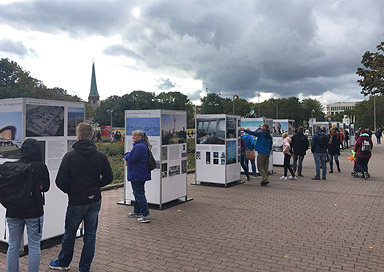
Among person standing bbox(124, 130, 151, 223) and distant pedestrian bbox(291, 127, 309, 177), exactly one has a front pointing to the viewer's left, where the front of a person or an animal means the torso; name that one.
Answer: the person standing

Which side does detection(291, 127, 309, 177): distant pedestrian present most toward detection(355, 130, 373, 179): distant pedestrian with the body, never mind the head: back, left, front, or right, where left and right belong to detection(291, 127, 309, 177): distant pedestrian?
right

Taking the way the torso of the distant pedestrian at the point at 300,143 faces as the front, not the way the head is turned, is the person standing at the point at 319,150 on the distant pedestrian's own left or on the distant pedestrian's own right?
on the distant pedestrian's own right

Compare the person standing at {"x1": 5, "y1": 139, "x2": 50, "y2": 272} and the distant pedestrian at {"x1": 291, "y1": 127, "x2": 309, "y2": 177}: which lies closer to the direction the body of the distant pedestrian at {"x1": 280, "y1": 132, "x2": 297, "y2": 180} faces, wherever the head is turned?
the person standing

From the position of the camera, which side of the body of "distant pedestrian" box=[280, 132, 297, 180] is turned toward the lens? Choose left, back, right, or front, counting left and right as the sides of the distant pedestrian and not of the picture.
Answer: left

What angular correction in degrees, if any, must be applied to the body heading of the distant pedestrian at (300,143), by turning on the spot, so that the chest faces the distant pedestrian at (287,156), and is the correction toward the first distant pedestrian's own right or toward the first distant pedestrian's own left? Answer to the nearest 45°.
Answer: approximately 135° to the first distant pedestrian's own left

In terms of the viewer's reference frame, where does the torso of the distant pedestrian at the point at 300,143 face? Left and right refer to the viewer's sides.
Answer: facing away from the viewer
